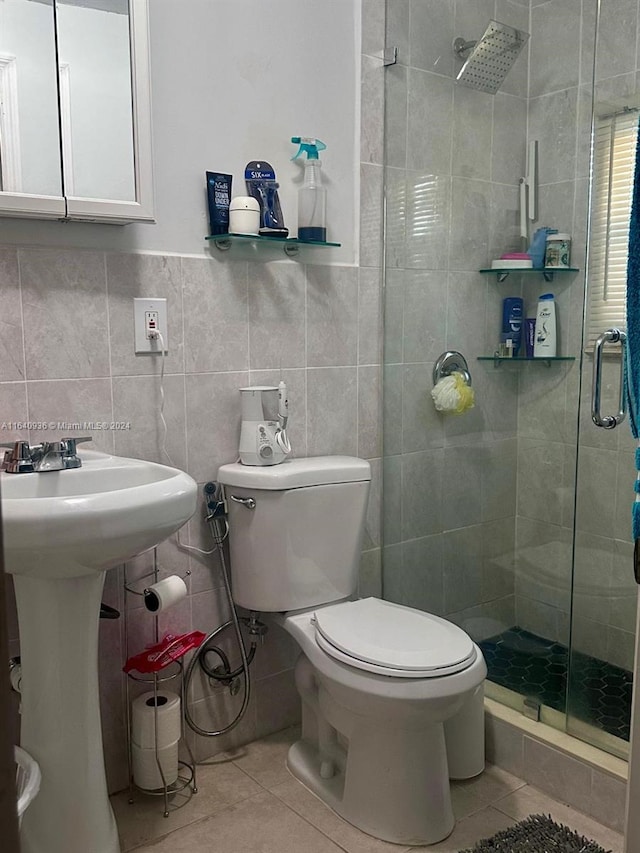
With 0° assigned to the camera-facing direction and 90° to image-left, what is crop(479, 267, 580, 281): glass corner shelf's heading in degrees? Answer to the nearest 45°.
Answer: approximately 0°

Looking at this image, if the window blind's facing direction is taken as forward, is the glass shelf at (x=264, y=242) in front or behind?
in front

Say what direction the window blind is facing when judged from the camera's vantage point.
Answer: facing the viewer and to the left of the viewer

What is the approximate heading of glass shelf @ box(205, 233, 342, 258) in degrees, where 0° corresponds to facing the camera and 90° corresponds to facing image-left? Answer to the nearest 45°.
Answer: approximately 315°

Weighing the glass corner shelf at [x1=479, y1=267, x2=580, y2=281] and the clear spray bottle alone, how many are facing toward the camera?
1

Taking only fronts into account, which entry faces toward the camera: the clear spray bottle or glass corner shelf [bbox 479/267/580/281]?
the glass corner shelf

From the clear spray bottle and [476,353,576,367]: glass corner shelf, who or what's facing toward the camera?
the glass corner shelf

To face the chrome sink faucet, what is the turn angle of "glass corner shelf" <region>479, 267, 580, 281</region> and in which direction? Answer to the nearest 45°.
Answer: approximately 45° to its right

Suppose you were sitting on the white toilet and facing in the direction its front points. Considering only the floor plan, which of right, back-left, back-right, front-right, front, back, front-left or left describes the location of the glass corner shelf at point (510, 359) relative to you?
left
